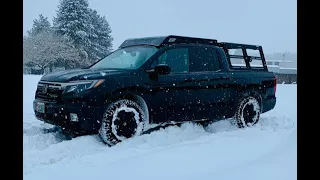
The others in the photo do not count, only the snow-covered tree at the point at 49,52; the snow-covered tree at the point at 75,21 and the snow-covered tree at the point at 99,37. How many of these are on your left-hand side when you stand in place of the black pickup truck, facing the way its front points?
0

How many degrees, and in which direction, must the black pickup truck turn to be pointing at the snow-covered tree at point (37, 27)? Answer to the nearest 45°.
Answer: approximately 135° to its right

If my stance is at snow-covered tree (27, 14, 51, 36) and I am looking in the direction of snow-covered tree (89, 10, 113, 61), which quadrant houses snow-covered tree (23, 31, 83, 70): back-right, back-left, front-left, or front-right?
front-right

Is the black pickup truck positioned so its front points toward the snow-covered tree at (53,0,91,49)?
no

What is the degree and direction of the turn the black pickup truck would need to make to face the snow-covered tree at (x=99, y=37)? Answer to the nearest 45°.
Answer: approximately 135° to its right

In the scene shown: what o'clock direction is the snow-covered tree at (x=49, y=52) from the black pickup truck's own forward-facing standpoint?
The snow-covered tree is roughly at 4 o'clock from the black pickup truck.

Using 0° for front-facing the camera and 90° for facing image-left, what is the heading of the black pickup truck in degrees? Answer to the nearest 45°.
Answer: approximately 45°
